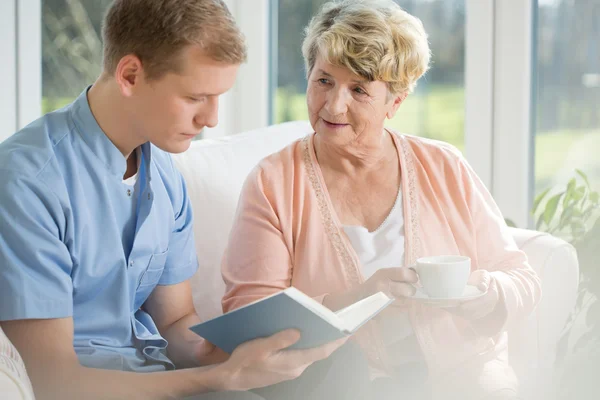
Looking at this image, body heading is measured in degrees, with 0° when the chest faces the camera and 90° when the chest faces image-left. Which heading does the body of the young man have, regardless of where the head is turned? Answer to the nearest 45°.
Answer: approximately 315°

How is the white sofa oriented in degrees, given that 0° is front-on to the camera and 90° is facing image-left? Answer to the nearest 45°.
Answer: approximately 0°

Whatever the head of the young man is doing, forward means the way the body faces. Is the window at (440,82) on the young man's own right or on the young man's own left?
on the young man's own left

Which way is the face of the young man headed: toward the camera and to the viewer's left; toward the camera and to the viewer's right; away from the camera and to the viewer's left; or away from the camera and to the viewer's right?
toward the camera and to the viewer's right

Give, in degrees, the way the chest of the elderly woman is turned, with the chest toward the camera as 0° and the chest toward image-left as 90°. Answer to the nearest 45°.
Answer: approximately 0°
